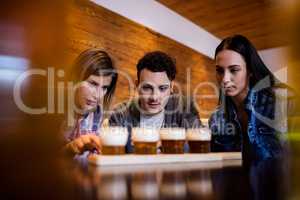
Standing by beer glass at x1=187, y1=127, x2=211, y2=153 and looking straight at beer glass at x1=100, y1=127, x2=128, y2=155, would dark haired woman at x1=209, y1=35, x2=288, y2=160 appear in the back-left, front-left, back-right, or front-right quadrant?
back-right

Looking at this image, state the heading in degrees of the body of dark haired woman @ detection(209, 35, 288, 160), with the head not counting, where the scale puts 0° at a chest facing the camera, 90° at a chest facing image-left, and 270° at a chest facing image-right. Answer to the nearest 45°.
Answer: approximately 45°

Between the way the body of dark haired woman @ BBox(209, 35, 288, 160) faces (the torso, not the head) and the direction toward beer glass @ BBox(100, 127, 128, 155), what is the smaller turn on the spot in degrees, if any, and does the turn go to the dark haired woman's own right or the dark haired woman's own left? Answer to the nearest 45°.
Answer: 0° — they already face it

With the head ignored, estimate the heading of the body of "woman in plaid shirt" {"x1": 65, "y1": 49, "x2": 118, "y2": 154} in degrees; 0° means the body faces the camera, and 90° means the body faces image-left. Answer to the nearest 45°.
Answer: approximately 315°

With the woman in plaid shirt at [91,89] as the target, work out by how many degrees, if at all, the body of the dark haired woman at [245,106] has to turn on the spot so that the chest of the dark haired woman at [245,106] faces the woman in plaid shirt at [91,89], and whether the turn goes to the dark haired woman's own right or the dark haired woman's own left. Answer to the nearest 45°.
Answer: approximately 45° to the dark haired woman's own right
